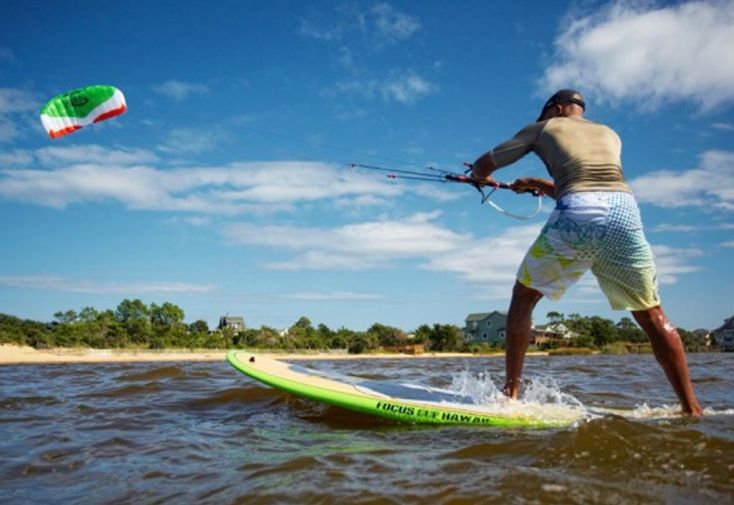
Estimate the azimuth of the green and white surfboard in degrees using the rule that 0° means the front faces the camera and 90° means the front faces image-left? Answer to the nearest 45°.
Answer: approximately 90°

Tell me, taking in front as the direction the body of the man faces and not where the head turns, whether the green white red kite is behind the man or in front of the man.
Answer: in front

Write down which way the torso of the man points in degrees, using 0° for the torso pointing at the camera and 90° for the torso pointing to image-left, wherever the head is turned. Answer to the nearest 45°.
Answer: approximately 135°

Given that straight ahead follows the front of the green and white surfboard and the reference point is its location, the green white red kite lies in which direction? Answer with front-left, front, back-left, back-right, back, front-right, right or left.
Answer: front-right
